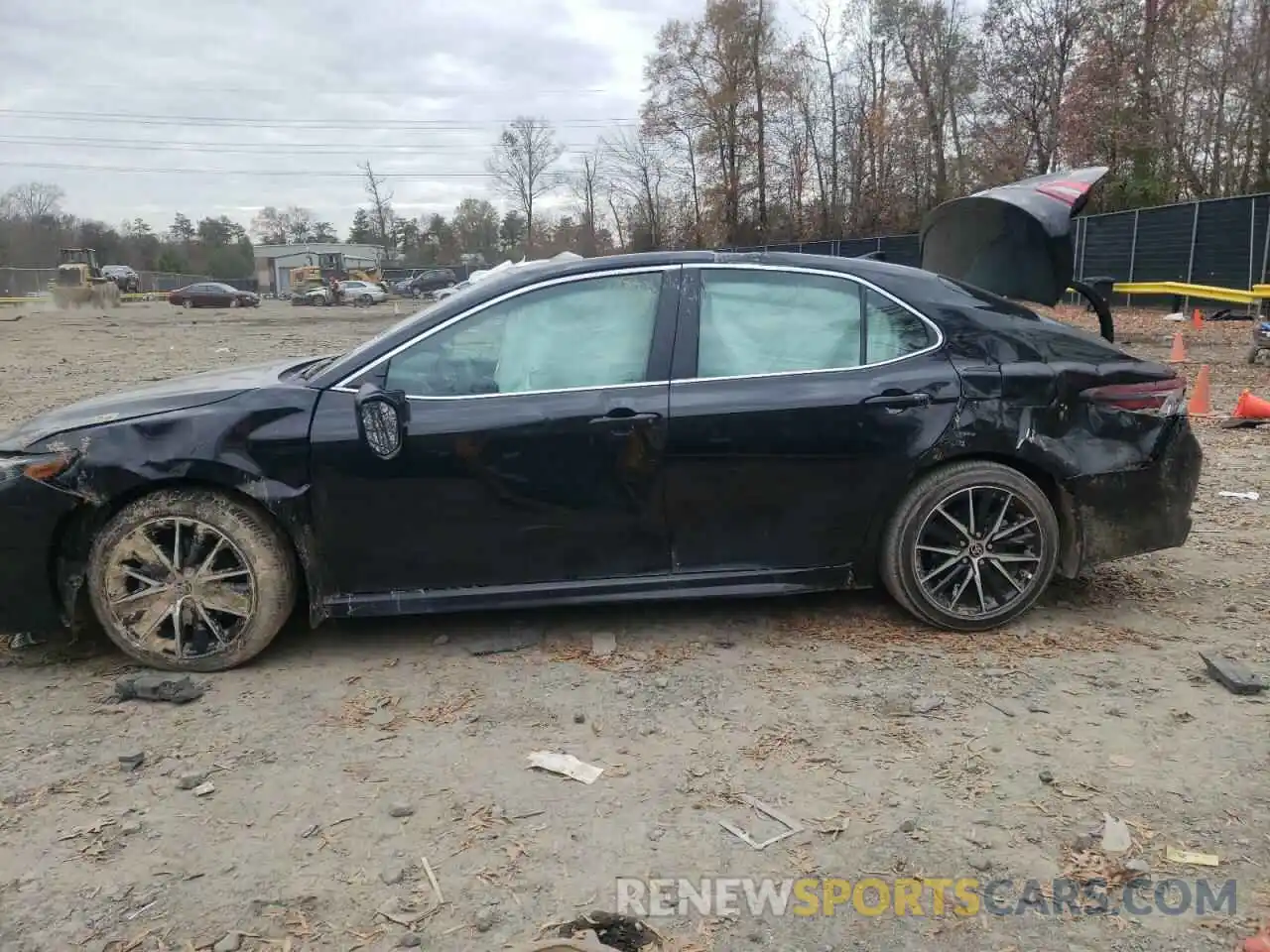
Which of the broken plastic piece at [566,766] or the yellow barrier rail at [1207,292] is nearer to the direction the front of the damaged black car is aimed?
the broken plastic piece

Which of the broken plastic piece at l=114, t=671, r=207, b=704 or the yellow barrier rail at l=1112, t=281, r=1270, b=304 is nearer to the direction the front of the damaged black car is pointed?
the broken plastic piece

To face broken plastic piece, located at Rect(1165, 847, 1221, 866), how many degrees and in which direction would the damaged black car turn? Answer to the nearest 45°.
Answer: approximately 135° to its left

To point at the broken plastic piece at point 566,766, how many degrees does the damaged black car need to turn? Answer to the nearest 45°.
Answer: approximately 90° to its left

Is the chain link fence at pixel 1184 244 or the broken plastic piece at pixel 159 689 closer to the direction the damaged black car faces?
the broken plastic piece

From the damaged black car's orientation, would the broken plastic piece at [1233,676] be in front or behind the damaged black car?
behind

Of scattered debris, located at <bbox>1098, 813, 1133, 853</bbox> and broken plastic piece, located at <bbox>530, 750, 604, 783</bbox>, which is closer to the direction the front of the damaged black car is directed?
the broken plastic piece

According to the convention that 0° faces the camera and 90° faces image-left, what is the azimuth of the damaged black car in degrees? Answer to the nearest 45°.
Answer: approximately 90°

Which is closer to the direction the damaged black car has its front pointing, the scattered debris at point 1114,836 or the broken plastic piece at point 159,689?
the broken plastic piece

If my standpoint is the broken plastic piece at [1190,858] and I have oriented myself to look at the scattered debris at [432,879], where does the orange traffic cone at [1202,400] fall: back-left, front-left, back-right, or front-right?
back-right
